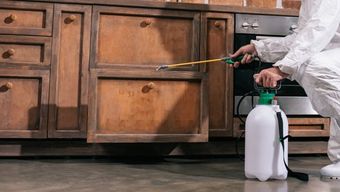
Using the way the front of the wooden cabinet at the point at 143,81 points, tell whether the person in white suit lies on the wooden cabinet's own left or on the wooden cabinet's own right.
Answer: on the wooden cabinet's own left

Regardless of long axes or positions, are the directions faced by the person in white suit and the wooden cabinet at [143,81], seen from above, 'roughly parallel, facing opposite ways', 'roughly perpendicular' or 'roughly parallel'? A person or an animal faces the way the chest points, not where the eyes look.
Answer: roughly perpendicular

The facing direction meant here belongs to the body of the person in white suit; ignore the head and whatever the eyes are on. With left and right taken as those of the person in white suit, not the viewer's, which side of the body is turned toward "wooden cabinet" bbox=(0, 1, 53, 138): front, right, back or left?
front

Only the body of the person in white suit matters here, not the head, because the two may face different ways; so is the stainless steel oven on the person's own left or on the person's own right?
on the person's own right

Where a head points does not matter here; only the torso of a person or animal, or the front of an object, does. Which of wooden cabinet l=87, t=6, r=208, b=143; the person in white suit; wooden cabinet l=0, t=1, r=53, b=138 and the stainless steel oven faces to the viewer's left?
the person in white suit

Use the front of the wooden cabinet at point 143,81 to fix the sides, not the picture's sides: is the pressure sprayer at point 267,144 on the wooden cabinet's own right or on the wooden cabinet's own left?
on the wooden cabinet's own left

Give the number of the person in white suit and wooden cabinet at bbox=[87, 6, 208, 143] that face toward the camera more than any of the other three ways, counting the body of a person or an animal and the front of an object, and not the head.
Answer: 1

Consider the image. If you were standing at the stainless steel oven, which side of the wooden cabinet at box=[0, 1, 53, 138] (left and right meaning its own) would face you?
left

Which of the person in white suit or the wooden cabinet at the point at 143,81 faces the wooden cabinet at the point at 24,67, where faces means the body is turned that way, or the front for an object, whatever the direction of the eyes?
the person in white suit

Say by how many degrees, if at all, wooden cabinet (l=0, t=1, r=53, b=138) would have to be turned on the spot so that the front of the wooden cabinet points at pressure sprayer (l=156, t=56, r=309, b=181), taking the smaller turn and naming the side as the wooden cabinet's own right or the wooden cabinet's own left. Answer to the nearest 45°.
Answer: approximately 45° to the wooden cabinet's own left

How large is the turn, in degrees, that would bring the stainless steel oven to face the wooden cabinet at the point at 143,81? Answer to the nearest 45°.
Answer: approximately 45° to its right

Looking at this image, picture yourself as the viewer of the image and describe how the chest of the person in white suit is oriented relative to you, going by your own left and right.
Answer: facing to the left of the viewer

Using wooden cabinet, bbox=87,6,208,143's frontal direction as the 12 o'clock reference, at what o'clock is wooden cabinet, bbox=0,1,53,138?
wooden cabinet, bbox=0,1,53,138 is roughly at 3 o'clock from wooden cabinet, bbox=87,6,208,143.
